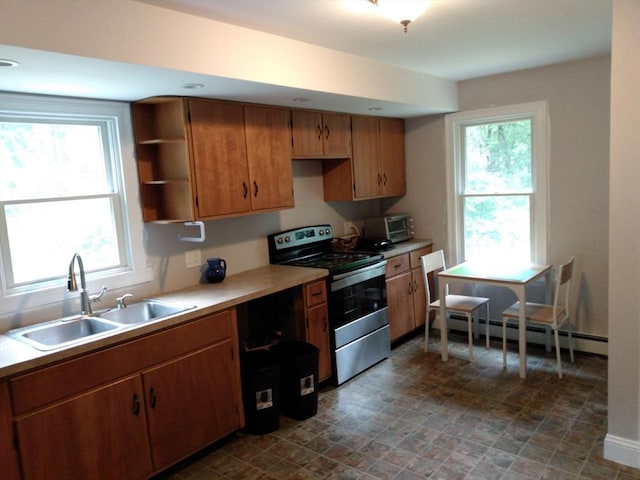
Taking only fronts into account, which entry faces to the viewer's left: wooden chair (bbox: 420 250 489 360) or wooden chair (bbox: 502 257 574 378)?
wooden chair (bbox: 502 257 574 378)

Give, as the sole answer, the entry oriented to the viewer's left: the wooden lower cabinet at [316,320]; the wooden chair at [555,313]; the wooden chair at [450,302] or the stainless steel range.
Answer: the wooden chair at [555,313]

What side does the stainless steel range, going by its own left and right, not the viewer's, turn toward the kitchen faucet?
right

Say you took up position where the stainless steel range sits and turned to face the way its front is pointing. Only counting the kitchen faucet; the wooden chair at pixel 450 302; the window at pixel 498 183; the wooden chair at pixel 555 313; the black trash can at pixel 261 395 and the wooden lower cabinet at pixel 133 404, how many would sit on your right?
3

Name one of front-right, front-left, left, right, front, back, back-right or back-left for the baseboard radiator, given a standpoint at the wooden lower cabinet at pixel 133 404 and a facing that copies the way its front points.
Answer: front-left

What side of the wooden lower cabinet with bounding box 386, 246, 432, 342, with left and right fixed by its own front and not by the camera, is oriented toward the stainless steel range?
right

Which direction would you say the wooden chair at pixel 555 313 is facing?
to the viewer's left
